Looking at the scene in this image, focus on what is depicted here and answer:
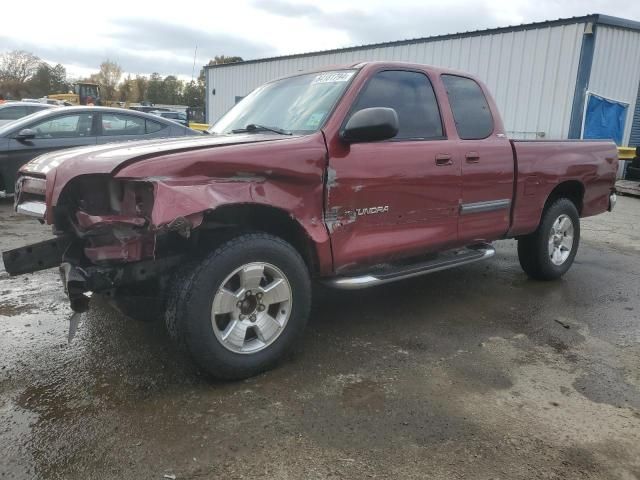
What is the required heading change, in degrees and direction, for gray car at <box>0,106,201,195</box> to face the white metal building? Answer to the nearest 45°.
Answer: approximately 180°

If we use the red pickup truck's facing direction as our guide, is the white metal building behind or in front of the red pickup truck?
behind

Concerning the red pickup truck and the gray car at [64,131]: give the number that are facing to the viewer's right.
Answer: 0

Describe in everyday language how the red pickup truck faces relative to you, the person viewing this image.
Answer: facing the viewer and to the left of the viewer

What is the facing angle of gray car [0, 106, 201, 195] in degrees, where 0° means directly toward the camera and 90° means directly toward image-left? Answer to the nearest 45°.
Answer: approximately 90°

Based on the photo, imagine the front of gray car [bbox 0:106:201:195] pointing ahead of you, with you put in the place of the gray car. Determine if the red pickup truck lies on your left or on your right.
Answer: on your left

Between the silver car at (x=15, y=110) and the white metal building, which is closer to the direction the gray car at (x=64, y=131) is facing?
the silver car
